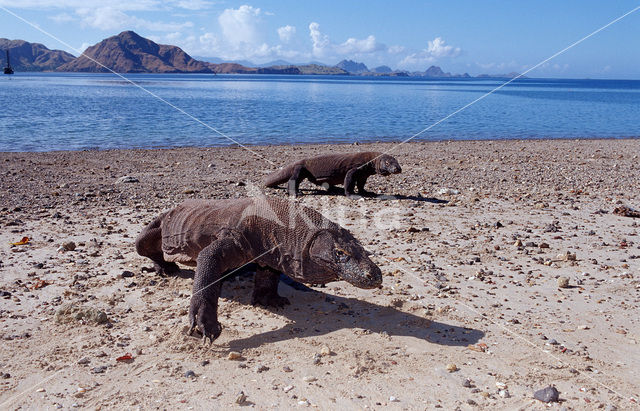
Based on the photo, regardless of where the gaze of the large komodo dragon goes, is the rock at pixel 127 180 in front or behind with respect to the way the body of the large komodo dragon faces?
behind

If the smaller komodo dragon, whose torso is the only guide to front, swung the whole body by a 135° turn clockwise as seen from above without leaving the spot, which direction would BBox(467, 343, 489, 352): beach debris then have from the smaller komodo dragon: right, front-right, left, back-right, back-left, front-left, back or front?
front-left

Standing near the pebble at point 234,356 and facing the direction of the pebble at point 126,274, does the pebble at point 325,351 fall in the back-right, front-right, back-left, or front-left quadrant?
back-right

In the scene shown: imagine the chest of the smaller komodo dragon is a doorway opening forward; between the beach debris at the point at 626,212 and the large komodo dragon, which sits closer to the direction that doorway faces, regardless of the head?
the beach debris

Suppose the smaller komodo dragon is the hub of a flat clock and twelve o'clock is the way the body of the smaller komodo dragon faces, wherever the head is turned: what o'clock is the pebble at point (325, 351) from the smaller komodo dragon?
The pebble is roughly at 3 o'clock from the smaller komodo dragon.

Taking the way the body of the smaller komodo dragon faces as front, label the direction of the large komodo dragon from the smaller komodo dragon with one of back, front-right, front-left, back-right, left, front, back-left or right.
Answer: right

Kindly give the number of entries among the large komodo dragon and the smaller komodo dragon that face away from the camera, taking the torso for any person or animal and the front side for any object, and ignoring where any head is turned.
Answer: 0

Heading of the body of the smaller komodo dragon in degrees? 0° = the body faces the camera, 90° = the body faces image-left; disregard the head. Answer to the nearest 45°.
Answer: approximately 270°

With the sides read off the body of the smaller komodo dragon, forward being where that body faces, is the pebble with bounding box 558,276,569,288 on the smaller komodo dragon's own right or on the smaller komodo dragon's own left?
on the smaller komodo dragon's own right

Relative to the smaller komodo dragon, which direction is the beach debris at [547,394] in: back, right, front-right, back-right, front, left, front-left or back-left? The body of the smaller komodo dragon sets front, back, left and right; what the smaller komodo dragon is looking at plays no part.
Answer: right

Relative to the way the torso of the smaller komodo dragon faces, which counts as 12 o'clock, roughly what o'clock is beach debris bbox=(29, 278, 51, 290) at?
The beach debris is roughly at 4 o'clock from the smaller komodo dragon.
